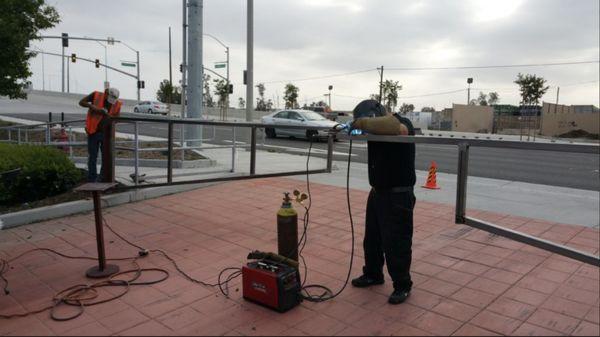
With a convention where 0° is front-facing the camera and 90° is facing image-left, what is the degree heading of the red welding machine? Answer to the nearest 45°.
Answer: approximately 315°

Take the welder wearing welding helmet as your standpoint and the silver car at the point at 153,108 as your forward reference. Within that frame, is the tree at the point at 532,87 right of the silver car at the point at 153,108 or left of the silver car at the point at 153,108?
right

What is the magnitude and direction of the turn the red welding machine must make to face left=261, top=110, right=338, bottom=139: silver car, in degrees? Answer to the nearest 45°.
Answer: approximately 135° to its left

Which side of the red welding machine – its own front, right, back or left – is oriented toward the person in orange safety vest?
back

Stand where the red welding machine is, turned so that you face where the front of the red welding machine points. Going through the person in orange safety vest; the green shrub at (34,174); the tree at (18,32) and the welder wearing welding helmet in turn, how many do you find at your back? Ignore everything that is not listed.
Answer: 3

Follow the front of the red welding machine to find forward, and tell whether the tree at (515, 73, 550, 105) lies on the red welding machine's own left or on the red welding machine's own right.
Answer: on the red welding machine's own left

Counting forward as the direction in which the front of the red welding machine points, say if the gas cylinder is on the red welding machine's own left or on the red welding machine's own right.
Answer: on the red welding machine's own left

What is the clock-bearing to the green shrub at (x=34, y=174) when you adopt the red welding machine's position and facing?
The green shrub is roughly at 6 o'clock from the red welding machine.

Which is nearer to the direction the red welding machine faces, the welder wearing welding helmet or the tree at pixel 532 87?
the welder wearing welding helmet

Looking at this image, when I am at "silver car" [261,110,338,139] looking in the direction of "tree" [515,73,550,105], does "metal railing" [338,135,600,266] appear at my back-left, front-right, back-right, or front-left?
back-right
